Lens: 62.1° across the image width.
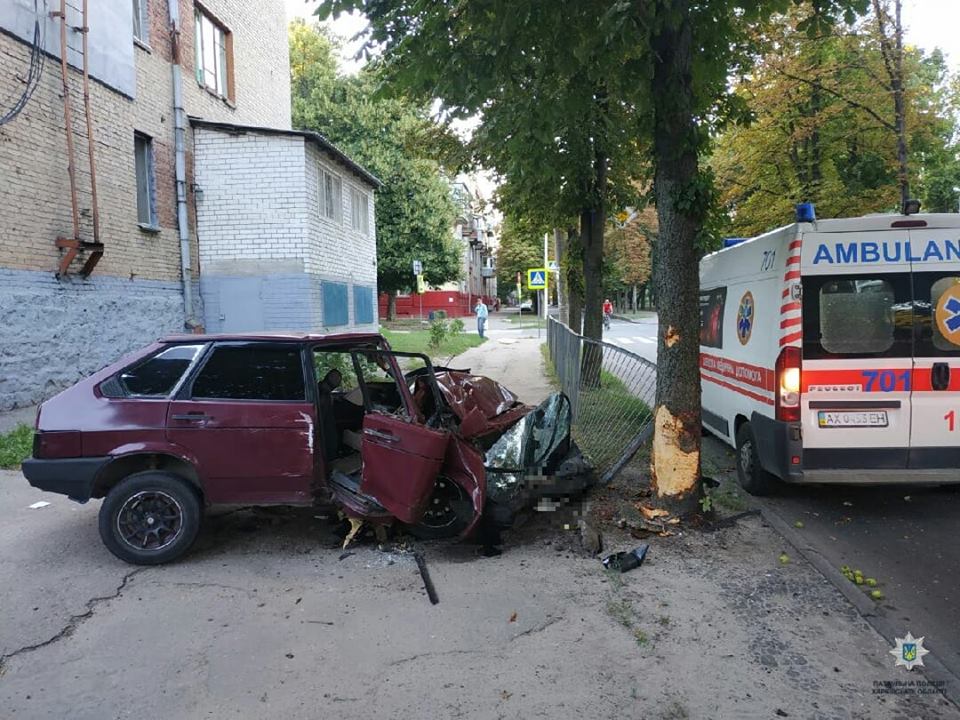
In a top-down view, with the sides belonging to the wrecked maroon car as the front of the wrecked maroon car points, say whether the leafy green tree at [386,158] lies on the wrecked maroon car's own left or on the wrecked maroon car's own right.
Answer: on the wrecked maroon car's own left

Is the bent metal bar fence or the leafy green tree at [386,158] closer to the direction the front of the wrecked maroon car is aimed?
the bent metal bar fence

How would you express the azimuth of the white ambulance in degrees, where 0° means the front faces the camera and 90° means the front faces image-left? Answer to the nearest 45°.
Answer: approximately 135°

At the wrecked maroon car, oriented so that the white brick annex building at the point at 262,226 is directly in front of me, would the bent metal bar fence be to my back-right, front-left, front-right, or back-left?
front-right

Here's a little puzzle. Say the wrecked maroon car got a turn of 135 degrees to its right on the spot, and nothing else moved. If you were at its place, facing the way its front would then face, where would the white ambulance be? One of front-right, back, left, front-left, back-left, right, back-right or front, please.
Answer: back-left

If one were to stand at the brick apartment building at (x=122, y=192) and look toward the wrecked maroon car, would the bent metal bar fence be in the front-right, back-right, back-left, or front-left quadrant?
front-left

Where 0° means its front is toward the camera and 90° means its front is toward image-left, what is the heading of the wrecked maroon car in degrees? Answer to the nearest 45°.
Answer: approximately 270°

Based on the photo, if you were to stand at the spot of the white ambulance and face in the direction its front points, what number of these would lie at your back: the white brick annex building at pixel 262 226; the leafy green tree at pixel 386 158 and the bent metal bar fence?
0

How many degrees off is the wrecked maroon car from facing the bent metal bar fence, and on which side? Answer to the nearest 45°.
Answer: approximately 45° to its left

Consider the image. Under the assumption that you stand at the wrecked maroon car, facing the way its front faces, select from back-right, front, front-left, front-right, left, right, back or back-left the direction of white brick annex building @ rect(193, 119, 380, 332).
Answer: left
